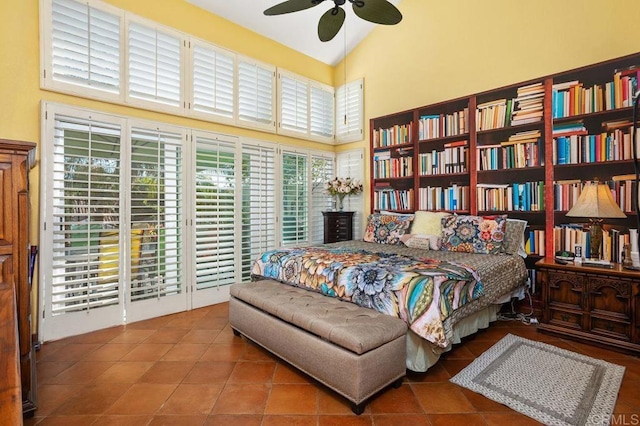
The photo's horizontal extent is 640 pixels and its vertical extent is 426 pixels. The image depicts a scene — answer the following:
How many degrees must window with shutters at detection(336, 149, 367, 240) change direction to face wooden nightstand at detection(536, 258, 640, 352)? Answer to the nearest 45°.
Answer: approximately 90° to its left

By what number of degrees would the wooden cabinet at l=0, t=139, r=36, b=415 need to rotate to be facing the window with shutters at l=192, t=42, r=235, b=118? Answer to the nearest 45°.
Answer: approximately 90° to its left

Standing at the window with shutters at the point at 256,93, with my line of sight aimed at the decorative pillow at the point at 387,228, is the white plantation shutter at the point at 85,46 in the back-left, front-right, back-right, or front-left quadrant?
back-right

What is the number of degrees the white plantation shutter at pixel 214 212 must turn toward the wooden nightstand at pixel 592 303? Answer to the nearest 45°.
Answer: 0° — it already faces it

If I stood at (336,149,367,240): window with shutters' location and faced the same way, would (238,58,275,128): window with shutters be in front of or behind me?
in front

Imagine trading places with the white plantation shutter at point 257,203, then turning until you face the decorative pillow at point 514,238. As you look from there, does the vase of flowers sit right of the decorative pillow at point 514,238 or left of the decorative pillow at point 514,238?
left

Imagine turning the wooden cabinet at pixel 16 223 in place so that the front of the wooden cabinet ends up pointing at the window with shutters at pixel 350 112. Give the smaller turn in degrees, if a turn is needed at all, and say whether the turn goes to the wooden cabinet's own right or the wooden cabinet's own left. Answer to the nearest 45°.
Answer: approximately 45° to the wooden cabinet's own left

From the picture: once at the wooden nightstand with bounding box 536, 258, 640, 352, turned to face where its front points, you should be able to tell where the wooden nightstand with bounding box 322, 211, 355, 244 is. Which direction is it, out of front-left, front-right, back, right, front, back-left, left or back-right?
front-right

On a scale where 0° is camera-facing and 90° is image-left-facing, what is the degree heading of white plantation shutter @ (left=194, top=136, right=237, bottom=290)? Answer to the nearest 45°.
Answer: approximately 315°

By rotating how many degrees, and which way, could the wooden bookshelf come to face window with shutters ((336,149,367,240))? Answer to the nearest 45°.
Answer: approximately 45° to its right

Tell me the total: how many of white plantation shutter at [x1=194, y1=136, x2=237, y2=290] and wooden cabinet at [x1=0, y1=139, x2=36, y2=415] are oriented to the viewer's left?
0

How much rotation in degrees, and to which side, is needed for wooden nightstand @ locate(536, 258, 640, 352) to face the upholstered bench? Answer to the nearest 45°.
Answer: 0° — it already faces it

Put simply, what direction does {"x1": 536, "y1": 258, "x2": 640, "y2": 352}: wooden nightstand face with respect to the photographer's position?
facing the viewer and to the left of the viewer

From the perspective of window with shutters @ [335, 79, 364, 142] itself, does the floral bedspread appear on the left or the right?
on its left

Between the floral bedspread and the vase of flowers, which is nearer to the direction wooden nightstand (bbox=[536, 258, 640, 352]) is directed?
the floral bedspread
